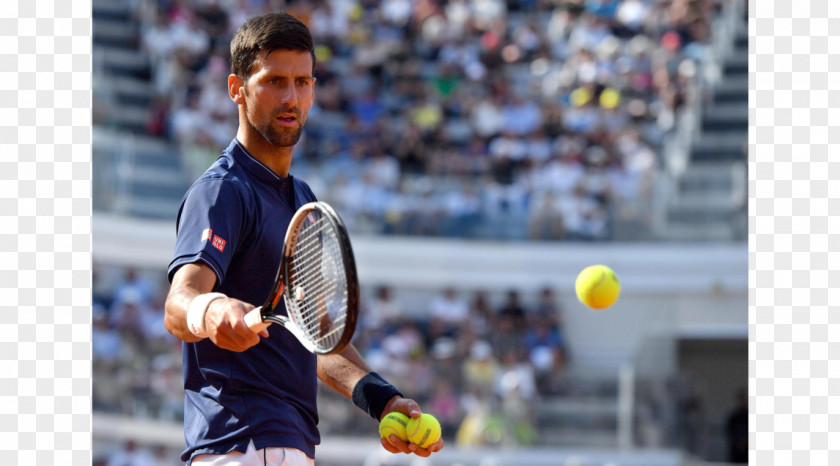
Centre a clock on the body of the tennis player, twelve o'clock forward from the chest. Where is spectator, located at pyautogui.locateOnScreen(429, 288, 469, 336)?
The spectator is roughly at 8 o'clock from the tennis player.

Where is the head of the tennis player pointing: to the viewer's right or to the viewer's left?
to the viewer's right

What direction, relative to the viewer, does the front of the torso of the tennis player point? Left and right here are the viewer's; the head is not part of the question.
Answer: facing the viewer and to the right of the viewer

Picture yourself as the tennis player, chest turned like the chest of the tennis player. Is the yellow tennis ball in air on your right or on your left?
on your left

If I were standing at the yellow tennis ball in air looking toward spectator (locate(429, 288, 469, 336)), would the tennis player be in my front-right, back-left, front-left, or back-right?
back-left
